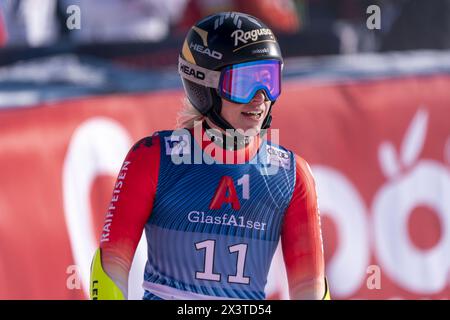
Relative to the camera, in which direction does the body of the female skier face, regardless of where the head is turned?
toward the camera
